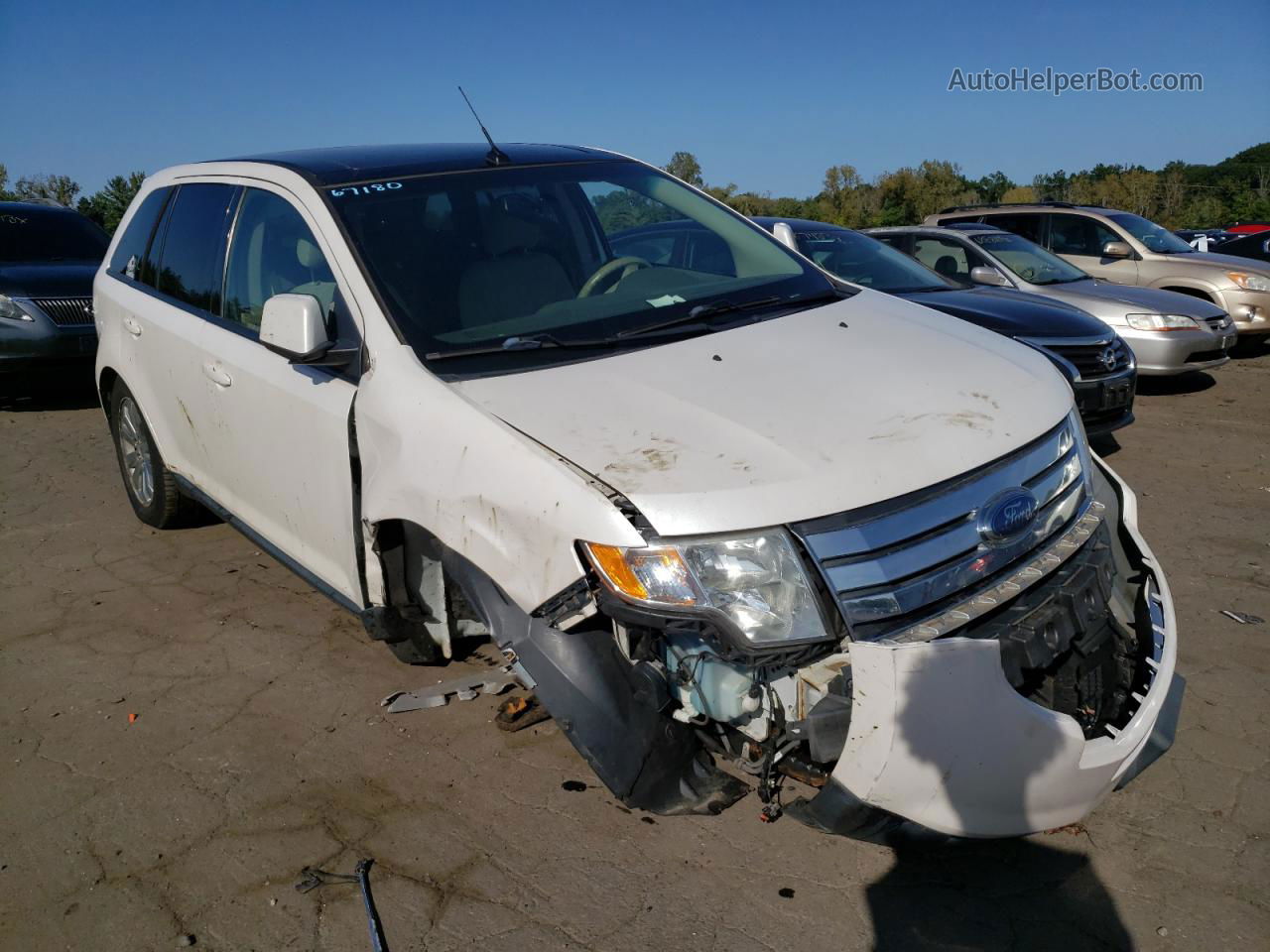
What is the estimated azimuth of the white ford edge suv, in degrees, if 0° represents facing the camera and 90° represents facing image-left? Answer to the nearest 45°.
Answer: approximately 315°

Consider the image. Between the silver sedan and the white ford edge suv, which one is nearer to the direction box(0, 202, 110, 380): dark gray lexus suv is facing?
the white ford edge suv

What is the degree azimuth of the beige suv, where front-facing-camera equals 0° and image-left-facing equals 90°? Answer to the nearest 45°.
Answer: approximately 315°

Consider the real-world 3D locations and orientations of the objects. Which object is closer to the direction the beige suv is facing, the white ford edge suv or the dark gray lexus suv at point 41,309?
the white ford edge suv

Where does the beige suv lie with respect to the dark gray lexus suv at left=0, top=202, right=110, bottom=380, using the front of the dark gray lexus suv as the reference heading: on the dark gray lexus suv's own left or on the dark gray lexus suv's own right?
on the dark gray lexus suv's own left

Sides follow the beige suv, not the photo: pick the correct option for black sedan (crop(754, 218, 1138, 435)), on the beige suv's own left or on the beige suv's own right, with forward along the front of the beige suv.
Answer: on the beige suv's own right

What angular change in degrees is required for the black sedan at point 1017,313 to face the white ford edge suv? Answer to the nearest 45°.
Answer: approximately 45° to its right

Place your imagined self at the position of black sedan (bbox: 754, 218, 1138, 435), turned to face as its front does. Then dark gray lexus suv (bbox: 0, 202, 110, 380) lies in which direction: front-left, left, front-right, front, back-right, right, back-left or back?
back-right
